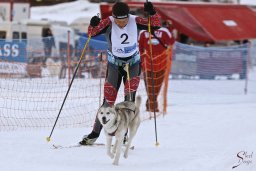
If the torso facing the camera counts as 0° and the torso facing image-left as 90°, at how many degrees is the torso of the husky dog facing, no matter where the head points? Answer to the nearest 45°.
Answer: approximately 45°
